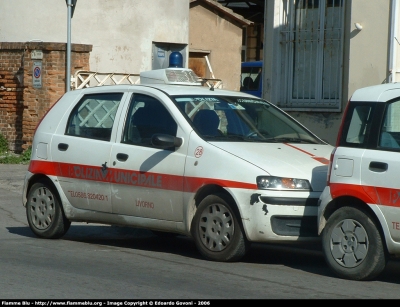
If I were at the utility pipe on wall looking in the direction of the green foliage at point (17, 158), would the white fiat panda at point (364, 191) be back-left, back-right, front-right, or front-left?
back-left

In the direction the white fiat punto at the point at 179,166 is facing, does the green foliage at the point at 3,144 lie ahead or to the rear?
to the rear

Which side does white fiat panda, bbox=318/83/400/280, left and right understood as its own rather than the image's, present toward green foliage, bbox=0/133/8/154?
back

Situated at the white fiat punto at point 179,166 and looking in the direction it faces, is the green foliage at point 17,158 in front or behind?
behind

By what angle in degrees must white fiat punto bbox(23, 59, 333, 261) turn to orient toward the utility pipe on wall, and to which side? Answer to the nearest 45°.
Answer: approximately 90° to its left

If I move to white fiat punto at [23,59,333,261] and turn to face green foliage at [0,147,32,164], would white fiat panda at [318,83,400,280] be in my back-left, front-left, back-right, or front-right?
back-right

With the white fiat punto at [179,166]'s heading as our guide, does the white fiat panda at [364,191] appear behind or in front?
in front

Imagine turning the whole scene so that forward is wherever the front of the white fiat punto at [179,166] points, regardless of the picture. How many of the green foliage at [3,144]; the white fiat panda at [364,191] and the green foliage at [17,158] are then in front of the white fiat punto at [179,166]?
1

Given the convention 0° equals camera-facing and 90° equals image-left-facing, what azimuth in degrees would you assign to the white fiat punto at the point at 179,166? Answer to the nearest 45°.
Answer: approximately 315°

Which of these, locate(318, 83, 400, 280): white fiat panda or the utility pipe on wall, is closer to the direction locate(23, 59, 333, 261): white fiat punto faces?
the white fiat panda
